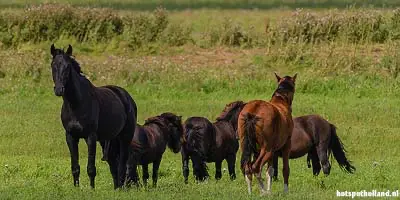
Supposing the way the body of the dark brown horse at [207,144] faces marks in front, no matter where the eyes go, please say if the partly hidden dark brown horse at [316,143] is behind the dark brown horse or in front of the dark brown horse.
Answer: in front

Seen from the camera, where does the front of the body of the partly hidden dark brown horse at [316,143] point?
to the viewer's left

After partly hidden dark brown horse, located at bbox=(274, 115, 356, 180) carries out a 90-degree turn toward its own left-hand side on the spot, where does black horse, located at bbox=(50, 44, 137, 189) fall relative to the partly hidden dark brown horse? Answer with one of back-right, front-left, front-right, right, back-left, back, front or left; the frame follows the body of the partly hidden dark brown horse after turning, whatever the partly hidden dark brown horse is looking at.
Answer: front-right

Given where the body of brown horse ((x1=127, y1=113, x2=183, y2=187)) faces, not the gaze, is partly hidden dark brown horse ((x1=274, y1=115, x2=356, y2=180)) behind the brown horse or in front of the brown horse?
in front

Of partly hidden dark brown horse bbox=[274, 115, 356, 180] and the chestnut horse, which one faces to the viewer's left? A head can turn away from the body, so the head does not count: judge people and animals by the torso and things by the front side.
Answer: the partly hidden dark brown horse

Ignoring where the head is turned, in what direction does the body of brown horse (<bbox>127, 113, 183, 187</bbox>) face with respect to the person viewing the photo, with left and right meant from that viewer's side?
facing away from the viewer and to the right of the viewer

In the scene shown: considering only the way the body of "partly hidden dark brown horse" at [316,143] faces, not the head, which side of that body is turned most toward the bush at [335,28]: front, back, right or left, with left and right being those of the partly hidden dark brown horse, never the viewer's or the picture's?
right

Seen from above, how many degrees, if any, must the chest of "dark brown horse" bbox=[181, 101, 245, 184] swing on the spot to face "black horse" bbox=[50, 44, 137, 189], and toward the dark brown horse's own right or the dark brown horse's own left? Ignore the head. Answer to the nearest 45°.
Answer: approximately 180°
